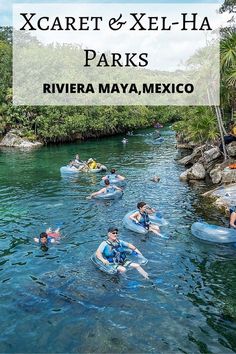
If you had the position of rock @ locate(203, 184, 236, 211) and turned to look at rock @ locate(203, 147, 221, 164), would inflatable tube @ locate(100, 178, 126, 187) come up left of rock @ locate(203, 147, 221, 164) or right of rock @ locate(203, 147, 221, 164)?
left

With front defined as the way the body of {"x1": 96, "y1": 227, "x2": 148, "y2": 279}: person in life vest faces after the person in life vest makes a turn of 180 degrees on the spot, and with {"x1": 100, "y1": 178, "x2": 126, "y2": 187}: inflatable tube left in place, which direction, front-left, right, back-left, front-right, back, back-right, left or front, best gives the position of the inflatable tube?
front-right

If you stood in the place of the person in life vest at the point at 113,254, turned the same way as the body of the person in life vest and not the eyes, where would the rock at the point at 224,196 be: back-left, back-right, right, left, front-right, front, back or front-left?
left

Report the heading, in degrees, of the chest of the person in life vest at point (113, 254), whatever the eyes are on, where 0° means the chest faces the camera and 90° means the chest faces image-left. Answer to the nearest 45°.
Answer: approximately 315°

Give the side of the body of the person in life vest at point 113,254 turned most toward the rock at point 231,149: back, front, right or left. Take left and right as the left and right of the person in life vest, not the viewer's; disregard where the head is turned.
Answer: left

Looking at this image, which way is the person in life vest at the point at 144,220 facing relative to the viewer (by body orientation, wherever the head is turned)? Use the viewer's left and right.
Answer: facing the viewer and to the right of the viewer

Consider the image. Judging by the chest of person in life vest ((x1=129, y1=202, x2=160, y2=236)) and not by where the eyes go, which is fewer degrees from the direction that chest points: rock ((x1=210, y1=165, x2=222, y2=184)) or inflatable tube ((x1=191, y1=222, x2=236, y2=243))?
the inflatable tube

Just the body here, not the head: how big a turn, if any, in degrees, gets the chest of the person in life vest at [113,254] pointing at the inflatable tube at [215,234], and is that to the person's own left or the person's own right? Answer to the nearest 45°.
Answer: approximately 90° to the person's own left

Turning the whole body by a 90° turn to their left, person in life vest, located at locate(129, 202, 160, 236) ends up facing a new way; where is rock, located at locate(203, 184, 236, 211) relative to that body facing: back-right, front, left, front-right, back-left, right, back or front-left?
front

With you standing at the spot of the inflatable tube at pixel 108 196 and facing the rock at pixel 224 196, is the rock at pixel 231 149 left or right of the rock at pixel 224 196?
left

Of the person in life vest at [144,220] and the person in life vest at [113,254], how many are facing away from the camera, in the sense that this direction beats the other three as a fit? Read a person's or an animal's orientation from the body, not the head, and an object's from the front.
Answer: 0
